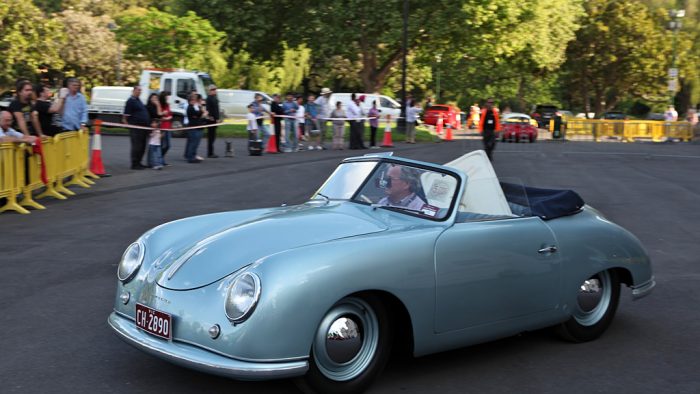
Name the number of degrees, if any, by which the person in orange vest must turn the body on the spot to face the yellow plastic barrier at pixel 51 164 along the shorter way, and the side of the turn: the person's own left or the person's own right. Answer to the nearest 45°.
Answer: approximately 45° to the person's own right

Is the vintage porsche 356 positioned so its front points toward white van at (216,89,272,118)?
no

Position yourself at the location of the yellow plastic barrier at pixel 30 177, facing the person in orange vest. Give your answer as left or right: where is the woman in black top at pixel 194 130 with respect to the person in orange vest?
left

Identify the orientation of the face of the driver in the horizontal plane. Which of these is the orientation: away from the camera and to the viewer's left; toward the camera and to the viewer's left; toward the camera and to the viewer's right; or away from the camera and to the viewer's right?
toward the camera and to the viewer's left

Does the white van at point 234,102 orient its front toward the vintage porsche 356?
no

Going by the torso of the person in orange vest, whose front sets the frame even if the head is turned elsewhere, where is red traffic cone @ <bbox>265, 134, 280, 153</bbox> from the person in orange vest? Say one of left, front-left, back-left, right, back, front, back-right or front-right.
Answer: right

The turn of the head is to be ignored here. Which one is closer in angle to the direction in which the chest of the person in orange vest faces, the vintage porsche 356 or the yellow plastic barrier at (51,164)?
the vintage porsche 356

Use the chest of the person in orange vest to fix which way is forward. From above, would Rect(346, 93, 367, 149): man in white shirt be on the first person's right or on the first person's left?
on the first person's right

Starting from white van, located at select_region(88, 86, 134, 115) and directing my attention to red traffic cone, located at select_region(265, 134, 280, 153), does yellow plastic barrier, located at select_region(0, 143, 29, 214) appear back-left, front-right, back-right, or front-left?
front-right

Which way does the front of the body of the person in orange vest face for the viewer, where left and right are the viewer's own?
facing the viewer

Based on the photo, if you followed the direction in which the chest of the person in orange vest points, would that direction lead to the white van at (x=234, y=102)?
no

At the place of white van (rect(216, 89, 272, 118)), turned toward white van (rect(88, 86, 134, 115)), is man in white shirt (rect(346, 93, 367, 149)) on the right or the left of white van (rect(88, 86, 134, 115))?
left

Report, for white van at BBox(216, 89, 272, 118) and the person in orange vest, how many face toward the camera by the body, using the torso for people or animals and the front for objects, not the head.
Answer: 1

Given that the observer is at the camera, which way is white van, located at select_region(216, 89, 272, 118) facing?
facing to the right of the viewer

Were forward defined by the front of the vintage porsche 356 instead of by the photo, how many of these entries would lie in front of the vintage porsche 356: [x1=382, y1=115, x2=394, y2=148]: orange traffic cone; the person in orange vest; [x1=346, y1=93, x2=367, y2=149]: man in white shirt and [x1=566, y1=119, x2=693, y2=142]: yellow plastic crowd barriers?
0

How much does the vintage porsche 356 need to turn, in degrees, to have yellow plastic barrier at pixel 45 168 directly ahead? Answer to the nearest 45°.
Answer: approximately 90° to its right

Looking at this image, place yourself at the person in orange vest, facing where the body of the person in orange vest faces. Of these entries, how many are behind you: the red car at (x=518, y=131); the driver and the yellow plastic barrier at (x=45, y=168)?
1

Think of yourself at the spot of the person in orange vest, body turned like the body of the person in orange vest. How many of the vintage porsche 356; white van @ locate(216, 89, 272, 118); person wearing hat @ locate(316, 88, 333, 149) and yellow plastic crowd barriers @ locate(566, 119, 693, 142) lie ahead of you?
1
